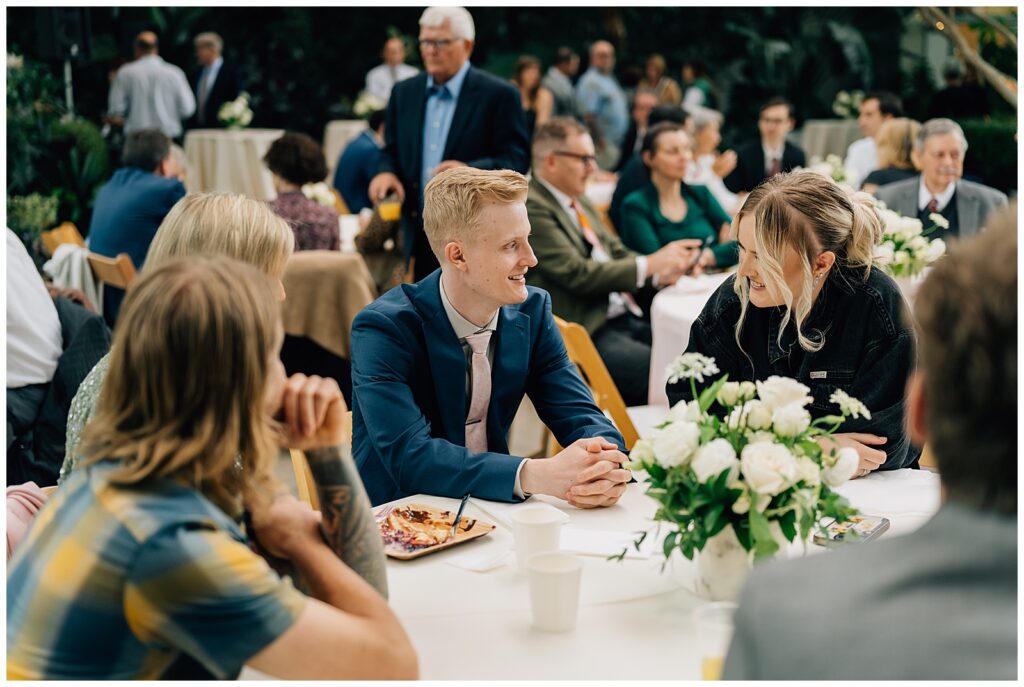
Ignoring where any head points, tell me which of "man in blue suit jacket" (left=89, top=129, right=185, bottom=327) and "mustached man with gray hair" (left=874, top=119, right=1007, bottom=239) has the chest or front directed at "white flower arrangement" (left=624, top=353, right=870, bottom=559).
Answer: the mustached man with gray hair

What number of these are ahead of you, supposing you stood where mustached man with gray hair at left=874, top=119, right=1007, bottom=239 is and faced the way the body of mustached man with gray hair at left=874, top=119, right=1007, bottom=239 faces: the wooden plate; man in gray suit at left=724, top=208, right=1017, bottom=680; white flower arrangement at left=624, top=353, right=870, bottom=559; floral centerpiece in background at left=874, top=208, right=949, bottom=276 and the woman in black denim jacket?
5

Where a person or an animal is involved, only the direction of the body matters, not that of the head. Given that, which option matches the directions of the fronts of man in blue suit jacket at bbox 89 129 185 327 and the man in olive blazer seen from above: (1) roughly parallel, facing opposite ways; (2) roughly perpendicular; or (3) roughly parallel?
roughly perpendicular

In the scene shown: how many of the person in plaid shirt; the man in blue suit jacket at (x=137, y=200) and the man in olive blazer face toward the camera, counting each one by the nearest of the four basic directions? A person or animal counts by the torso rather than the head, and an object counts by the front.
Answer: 0

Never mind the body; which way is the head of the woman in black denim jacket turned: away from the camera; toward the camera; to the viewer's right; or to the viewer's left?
to the viewer's left

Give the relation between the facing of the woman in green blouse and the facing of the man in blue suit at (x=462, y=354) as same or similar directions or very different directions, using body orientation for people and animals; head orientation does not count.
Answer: same or similar directions

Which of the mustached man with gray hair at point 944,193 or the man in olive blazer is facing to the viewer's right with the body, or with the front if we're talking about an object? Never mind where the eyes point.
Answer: the man in olive blazer

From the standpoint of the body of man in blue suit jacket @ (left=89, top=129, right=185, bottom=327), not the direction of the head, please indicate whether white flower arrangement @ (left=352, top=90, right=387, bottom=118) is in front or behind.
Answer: in front

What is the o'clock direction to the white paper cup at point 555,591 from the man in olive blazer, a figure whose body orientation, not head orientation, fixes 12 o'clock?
The white paper cup is roughly at 3 o'clock from the man in olive blazer.

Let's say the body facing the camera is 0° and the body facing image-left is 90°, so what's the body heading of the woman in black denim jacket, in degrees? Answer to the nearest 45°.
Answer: approximately 45°

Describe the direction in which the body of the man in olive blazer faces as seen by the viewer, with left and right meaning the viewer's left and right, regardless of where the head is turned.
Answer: facing to the right of the viewer

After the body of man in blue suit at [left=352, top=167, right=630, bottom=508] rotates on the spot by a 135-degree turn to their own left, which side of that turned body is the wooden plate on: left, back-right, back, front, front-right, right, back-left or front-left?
back

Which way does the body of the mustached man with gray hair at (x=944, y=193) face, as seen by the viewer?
toward the camera

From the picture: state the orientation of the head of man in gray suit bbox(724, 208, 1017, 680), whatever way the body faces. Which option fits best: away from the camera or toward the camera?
away from the camera

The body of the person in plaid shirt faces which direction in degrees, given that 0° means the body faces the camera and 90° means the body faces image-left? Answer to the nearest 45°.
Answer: approximately 225°

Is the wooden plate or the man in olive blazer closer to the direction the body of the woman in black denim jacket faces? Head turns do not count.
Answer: the wooden plate

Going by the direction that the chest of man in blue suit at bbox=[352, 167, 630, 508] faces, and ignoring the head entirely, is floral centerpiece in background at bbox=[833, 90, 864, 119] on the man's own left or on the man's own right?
on the man's own left

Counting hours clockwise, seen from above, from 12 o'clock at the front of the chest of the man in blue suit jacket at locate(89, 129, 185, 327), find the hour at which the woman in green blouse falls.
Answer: The woman in green blouse is roughly at 2 o'clock from the man in blue suit jacket.
